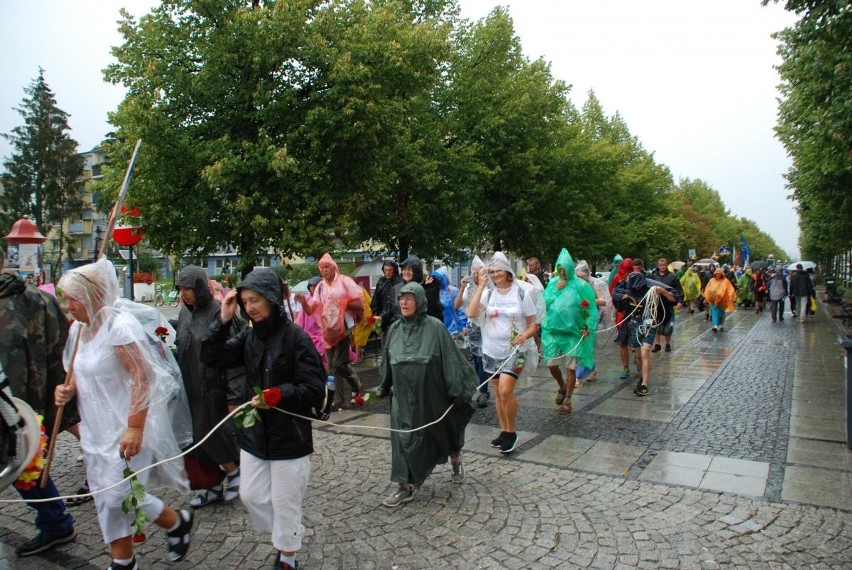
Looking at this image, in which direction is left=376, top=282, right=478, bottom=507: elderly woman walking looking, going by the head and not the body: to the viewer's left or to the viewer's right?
to the viewer's left

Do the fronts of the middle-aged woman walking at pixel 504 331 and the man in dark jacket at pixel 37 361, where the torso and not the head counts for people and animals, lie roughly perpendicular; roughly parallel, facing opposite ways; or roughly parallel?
roughly parallel

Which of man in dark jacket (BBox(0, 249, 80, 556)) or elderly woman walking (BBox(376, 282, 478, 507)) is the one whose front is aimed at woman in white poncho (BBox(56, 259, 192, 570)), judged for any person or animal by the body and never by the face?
the elderly woman walking

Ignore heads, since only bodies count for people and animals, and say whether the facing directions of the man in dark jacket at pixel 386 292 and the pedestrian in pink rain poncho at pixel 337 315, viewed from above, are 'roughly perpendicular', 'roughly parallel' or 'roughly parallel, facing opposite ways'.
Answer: roughly parallel

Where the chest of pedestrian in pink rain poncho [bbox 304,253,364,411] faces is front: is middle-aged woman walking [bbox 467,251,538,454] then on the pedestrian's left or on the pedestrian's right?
on the pedestrian's left

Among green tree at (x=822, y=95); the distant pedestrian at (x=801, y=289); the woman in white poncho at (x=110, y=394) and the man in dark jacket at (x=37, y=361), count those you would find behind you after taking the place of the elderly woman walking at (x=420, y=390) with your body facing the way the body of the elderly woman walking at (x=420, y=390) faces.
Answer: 2

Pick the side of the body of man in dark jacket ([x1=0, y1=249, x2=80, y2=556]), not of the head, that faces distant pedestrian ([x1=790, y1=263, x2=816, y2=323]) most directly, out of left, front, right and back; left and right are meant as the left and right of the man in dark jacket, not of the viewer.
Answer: back

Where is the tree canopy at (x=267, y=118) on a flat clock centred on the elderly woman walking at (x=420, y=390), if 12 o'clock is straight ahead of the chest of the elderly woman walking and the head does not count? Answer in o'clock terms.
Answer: The tree canopy is roughly at 4 o'clock from the elderly woman walking.

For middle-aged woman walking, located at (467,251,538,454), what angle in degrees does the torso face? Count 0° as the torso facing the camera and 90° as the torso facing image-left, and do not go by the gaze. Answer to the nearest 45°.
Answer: approximately 45°

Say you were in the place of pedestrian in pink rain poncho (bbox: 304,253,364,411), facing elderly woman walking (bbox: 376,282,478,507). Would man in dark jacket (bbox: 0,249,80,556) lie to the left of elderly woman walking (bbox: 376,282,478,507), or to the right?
right

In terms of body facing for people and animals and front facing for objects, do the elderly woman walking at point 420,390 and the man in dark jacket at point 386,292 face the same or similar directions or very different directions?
same or similar directions

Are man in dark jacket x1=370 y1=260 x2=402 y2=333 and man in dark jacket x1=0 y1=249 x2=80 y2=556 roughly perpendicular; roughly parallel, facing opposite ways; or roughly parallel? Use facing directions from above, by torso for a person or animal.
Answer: roughly parallel

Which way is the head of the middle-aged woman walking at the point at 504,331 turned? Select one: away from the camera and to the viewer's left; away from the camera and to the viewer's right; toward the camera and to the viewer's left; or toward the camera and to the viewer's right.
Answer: toward the camera and to the viewer's left

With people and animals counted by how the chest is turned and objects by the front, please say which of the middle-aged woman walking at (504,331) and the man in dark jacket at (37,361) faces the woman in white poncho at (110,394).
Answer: the middle-aged woman walking

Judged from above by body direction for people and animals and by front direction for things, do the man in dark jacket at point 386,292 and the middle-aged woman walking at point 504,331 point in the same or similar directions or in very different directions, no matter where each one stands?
same or similar directions

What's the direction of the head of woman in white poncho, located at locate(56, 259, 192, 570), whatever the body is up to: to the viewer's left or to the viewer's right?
to the viewer's left

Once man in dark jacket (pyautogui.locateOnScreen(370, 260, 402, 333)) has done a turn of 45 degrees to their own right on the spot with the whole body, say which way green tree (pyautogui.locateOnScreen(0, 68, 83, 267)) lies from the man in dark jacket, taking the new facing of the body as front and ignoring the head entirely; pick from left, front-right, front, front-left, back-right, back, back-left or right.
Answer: front-right

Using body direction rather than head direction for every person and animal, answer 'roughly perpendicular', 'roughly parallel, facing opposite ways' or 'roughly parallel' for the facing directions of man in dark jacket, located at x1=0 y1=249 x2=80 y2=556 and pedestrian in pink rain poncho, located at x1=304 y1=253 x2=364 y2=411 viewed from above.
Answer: roughly parallel

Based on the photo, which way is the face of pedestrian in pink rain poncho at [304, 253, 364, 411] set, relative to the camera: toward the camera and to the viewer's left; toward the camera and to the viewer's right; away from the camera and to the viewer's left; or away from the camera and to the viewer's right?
toward the camera and to the viewer's left
